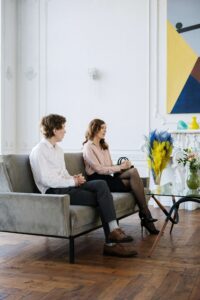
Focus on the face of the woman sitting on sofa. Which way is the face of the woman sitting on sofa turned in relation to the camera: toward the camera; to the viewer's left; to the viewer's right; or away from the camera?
to the viewer's right

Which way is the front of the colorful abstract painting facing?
toward the camera

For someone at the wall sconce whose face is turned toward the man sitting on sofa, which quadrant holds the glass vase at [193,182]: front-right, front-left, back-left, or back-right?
front-left

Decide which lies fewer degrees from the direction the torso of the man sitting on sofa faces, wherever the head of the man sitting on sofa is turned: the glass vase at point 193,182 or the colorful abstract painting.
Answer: the glass vase

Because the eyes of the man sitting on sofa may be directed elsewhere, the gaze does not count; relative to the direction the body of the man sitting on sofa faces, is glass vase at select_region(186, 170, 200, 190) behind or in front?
in front

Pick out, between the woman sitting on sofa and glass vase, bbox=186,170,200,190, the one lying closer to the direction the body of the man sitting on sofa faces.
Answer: the glass vase

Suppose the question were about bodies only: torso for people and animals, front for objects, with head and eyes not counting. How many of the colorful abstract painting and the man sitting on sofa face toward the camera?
1

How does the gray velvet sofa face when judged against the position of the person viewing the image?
facing the viewer and to the right of the viewer

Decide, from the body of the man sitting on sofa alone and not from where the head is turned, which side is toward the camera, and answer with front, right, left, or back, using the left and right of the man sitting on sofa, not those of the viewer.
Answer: right

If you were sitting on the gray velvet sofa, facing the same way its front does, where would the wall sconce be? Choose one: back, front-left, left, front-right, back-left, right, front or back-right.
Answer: back-left

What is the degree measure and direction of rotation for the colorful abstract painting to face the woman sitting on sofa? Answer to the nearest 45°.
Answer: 0° — it already faces them

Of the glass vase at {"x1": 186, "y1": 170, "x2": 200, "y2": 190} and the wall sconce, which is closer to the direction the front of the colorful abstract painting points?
the glass vase

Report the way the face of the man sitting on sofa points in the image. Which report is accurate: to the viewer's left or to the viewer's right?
to the viewer's right
